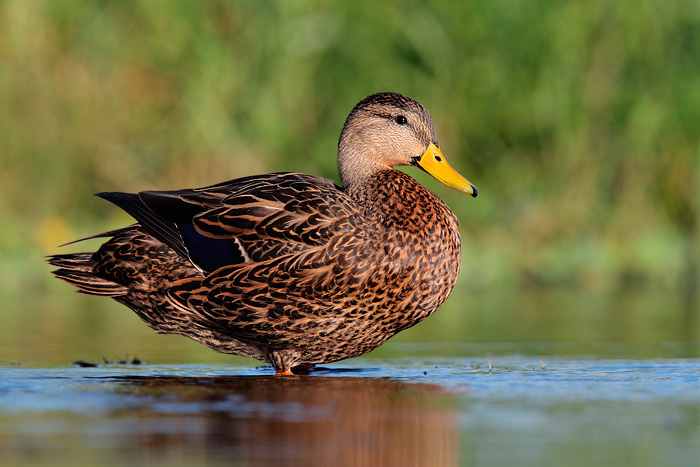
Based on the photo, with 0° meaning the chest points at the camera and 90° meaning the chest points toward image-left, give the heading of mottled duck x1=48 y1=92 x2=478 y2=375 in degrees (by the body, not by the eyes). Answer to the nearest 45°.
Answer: approximately 270°
